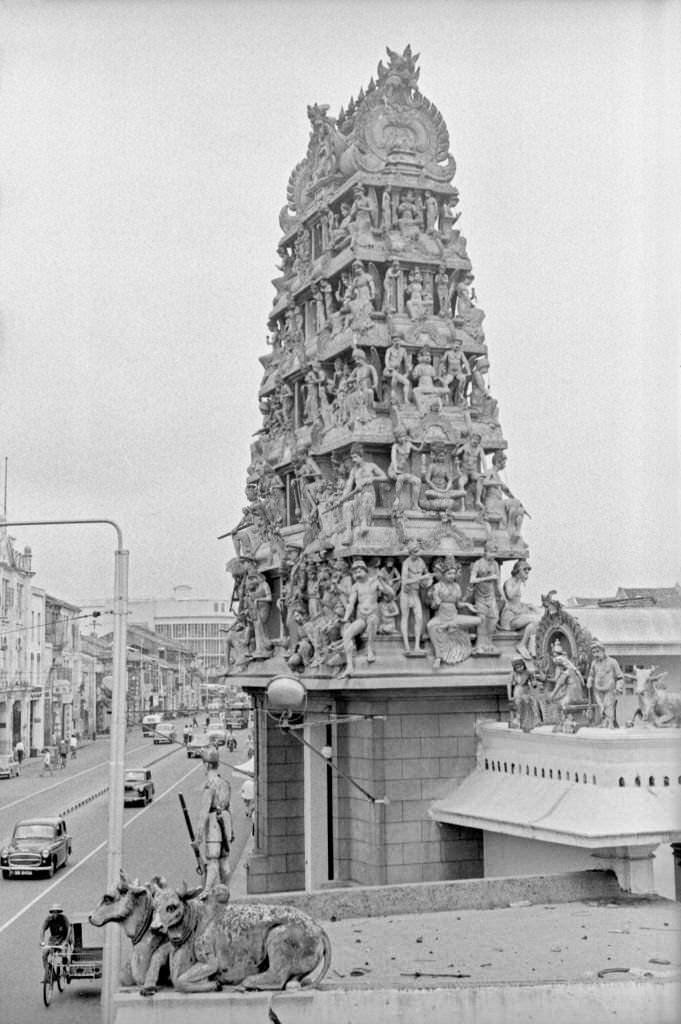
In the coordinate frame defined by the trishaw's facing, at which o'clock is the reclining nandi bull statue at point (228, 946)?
The reclining nandi bull statue is roughly at 10 o'clock from the trishaw.

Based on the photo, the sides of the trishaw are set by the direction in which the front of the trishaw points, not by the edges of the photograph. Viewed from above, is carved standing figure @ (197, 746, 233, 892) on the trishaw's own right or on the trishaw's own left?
on the trishaw's own left

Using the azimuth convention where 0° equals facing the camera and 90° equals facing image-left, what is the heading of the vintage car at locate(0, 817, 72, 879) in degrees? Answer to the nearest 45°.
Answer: approximately 45°

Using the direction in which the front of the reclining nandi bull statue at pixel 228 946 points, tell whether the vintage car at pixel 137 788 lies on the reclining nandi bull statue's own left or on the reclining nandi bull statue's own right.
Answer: on the reclining nandi bull statue's own right

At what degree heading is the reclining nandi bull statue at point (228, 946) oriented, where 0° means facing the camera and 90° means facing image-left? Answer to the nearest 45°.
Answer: approximately 90°

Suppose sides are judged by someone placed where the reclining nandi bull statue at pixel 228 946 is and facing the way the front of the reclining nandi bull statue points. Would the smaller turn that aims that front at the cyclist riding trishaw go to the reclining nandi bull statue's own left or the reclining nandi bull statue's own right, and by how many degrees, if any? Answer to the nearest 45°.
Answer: approximately 90° to the reclining nandi bull statue's own right

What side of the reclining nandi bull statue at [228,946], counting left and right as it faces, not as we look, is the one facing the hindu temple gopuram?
right
